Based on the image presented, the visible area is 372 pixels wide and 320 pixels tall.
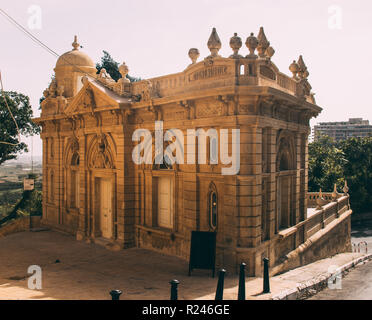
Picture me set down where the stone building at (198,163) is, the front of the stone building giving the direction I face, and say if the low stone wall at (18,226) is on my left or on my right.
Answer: on my right

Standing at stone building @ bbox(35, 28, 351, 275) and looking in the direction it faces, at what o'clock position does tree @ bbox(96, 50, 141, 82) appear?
The tree is roughly at 4 o'clock from the stone building.

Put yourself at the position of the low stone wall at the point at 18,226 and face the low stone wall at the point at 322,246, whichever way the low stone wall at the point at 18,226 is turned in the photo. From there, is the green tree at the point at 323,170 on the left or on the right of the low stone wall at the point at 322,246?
left

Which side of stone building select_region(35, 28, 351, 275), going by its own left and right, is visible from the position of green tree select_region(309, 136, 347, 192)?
back

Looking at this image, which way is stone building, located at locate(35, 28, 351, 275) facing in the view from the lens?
facing the viewer and to the left of the viewer

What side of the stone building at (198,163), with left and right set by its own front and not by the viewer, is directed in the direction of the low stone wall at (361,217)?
back

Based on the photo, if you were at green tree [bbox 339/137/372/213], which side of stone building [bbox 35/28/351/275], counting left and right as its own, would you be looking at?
back

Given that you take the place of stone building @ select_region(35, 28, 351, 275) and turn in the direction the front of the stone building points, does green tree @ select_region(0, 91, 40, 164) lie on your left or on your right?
on your right
